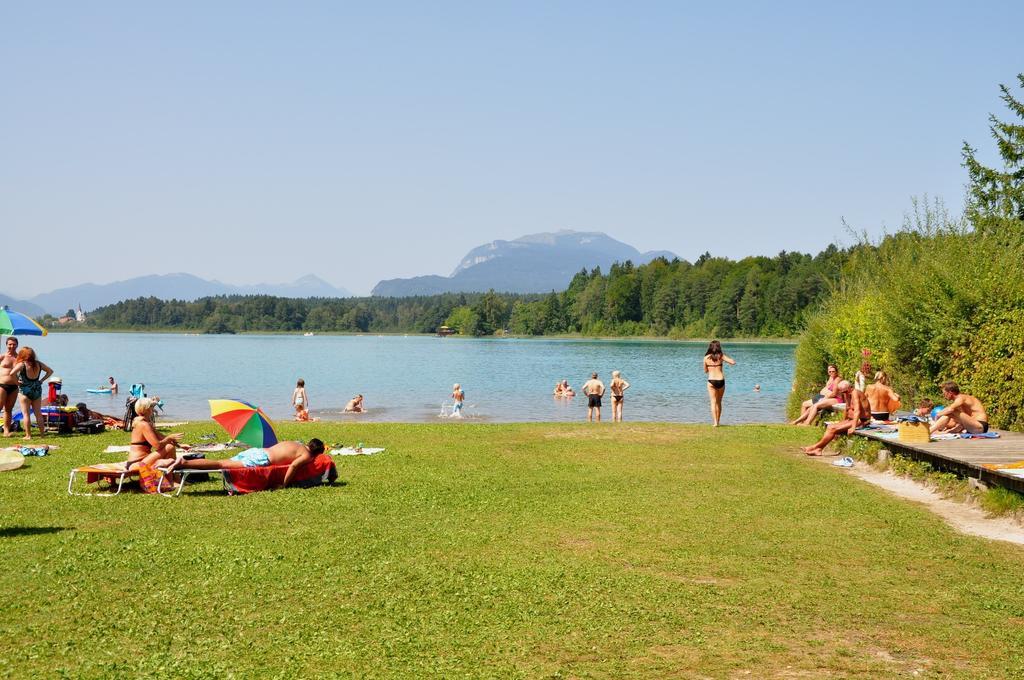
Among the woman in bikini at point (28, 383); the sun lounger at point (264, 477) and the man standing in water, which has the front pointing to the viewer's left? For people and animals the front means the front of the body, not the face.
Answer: the sun lounger

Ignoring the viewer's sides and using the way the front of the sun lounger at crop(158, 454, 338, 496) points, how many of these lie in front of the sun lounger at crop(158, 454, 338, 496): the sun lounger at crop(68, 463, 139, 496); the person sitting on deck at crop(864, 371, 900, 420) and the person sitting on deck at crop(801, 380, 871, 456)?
1

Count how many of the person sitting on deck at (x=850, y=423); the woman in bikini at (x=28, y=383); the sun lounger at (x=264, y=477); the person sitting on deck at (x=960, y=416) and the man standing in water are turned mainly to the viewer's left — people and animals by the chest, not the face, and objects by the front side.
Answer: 3

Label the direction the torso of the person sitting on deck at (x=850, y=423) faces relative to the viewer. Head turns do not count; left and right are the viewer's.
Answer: facing to the left of the viewer

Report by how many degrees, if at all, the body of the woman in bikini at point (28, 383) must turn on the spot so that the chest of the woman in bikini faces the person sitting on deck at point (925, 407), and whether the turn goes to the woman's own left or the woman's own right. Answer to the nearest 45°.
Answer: approximately 135° to the woman's own right

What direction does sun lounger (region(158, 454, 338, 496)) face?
to the viewer's left

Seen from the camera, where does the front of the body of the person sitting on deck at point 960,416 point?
to the viewer's left

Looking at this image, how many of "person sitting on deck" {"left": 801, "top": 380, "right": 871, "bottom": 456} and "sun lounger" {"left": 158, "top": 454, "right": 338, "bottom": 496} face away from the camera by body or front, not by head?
0

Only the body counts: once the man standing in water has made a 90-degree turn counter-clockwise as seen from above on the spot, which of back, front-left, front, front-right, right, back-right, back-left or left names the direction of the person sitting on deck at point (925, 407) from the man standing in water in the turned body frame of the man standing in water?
back-left

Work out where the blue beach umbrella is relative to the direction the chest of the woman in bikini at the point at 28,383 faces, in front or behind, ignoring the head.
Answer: in front

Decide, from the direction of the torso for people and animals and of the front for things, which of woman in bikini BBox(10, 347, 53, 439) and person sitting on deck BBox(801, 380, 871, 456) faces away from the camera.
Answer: the woman in bikini

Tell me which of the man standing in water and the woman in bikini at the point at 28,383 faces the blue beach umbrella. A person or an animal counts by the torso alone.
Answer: the woman in bikini

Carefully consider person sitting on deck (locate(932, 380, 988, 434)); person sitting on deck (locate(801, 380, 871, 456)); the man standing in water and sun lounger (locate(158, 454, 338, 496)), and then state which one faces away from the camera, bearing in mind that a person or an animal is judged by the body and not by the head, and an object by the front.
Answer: the man standing in water

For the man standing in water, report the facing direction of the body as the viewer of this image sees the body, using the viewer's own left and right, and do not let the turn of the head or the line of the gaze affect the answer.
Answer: facing away from the viewer
